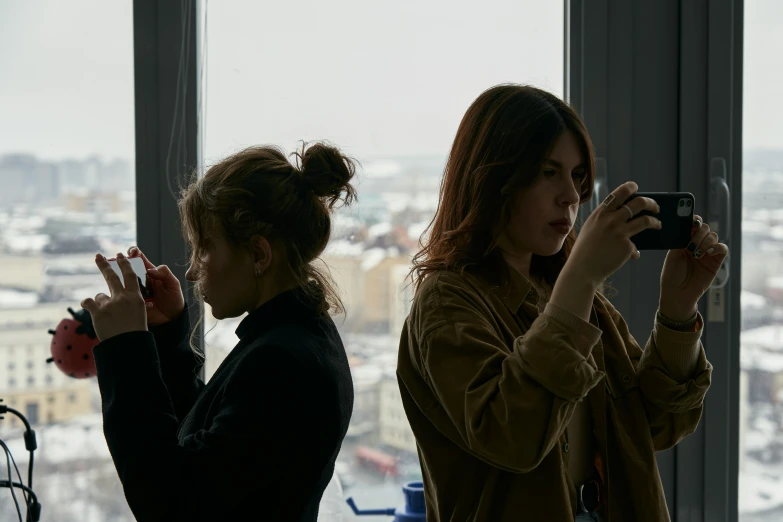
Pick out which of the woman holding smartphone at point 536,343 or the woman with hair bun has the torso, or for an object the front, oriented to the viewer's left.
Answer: the woman with hair bun

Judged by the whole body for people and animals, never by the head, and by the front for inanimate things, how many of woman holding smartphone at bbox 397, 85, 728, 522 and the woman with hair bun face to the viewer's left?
1

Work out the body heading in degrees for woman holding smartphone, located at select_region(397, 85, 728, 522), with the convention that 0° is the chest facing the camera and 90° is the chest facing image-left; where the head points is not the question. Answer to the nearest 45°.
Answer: approximately 315°

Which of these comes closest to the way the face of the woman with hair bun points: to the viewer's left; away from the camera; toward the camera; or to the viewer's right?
to the viewer's left

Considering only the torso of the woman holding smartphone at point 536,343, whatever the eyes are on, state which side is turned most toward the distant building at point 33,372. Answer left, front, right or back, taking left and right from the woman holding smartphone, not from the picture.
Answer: back

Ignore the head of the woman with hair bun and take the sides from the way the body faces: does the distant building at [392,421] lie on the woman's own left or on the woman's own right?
on the woman's own right

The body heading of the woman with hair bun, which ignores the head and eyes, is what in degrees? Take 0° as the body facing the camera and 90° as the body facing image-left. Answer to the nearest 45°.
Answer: approximately 90°
